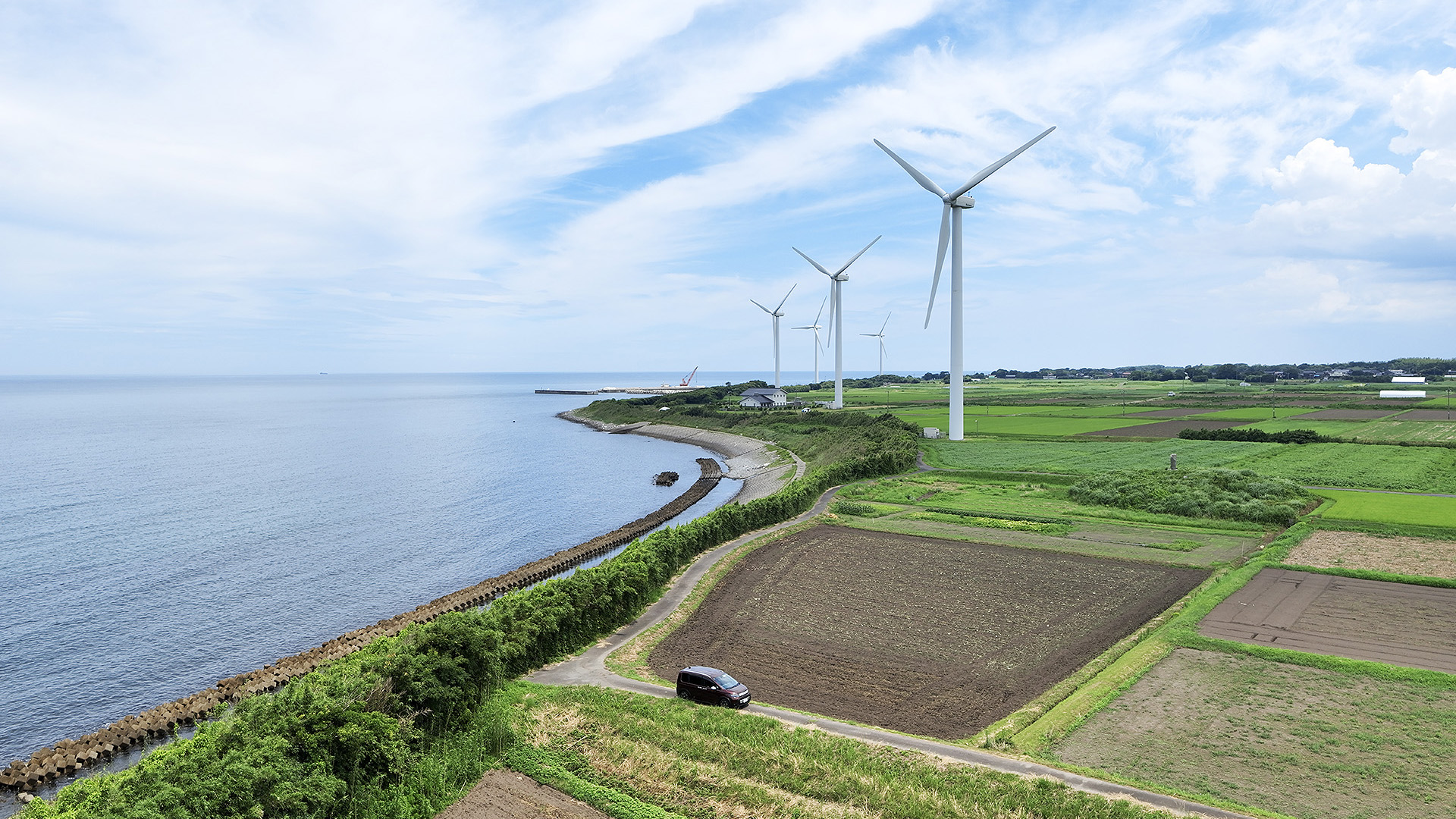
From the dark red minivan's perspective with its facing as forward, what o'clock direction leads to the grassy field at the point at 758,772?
The grassy field is roughly at 1 o'clock from the dark red minivan.

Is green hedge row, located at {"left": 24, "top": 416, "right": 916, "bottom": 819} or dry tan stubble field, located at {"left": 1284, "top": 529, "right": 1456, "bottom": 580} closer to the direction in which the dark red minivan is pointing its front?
the dry tan stubble field

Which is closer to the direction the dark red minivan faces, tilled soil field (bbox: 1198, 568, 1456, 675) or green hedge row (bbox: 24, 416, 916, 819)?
the tilled soil field

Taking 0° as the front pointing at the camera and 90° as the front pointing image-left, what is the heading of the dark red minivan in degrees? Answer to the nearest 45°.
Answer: approximately 315°

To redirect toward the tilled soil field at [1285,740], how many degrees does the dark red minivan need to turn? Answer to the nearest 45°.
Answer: approximately 45° to its left

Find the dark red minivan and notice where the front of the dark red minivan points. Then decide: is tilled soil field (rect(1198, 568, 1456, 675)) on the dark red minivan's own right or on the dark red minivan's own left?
on the dark red minivan's own left
